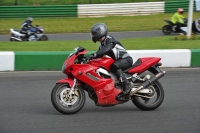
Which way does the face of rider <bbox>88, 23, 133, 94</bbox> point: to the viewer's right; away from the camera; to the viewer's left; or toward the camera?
to the viewer's left

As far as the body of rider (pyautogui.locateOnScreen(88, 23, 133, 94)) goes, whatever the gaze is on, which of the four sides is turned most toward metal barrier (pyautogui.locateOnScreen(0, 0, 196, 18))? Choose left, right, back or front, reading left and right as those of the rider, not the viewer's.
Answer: right

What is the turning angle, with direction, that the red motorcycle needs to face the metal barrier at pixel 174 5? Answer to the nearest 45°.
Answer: approximately 90° to its right

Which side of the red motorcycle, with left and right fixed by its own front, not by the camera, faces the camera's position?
left

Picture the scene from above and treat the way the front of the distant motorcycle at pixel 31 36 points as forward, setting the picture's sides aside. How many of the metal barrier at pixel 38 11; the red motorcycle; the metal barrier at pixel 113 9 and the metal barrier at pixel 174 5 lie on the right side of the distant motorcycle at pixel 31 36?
1

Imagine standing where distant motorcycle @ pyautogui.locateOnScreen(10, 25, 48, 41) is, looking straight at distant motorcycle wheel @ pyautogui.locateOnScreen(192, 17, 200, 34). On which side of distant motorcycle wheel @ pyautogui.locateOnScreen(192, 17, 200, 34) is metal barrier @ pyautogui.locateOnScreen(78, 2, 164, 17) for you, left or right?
left

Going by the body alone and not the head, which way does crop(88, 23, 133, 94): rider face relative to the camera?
to the viewer's left

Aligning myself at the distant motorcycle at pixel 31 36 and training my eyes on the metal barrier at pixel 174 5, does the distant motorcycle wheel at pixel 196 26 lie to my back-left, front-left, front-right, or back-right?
front-right

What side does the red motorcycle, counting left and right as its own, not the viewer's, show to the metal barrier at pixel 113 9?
right
